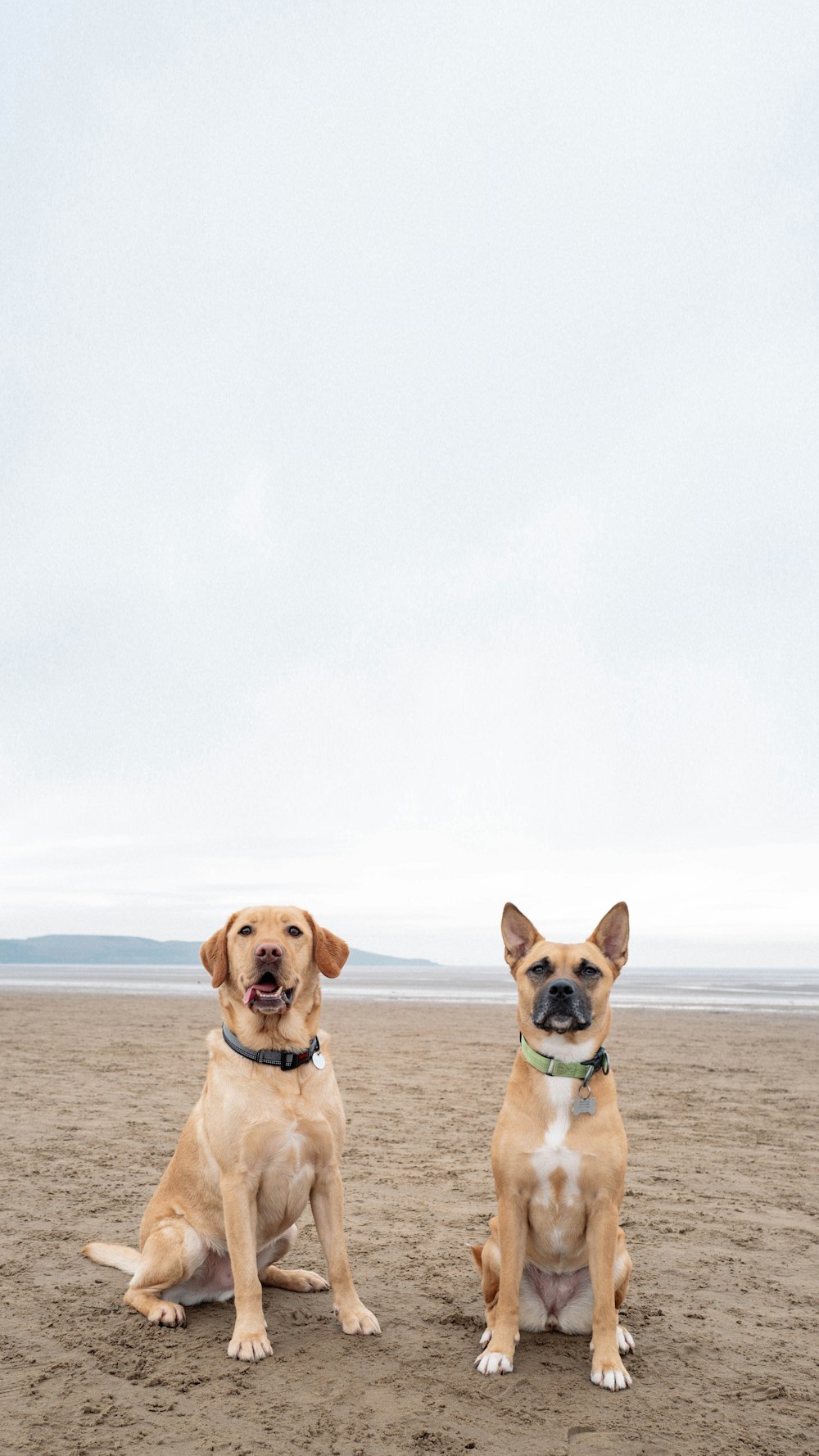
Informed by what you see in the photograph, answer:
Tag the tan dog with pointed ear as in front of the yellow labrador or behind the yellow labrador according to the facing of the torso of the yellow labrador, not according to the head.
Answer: in front

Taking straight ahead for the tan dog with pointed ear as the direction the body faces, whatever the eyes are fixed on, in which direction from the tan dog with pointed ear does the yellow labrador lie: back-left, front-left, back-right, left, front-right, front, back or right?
right

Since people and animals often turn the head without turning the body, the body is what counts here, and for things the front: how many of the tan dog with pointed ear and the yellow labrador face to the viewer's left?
0

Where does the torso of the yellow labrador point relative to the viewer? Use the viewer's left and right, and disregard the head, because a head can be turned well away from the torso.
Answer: facing the viewer and to the right of the viewer

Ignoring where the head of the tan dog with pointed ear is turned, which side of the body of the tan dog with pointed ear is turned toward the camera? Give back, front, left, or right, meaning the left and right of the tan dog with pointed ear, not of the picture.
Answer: front
